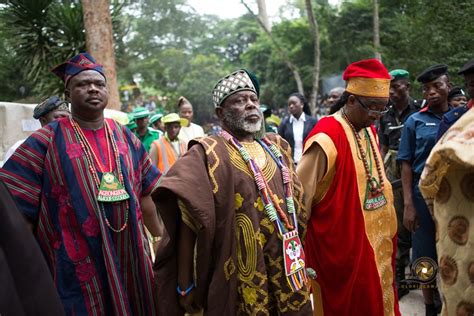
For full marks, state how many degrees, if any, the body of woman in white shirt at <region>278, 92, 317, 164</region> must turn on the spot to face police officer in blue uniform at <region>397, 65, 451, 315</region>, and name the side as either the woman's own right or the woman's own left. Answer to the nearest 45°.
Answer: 0° — they already face them

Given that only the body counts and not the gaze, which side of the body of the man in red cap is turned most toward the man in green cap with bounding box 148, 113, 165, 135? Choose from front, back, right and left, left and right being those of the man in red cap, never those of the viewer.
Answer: back

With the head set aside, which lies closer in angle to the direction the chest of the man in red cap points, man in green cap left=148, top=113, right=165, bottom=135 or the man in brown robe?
the man in brown robe

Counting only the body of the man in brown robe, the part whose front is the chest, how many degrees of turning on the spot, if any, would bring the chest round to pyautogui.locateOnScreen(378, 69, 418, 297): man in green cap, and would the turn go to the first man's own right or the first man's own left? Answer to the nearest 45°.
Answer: approximately 90° to the first man's own left

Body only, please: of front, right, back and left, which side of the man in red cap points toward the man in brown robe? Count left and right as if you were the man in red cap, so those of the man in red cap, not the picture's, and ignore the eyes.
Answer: right

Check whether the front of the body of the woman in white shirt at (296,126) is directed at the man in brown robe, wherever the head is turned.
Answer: yes

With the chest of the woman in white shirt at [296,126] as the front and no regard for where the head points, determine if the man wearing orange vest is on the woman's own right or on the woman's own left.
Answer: on the woman's own right

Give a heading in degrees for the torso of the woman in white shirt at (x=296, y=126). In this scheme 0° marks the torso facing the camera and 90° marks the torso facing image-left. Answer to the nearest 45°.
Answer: approximately 0°

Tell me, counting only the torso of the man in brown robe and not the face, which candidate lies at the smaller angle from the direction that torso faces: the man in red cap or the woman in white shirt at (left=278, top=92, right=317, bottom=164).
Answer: the man in red cap
